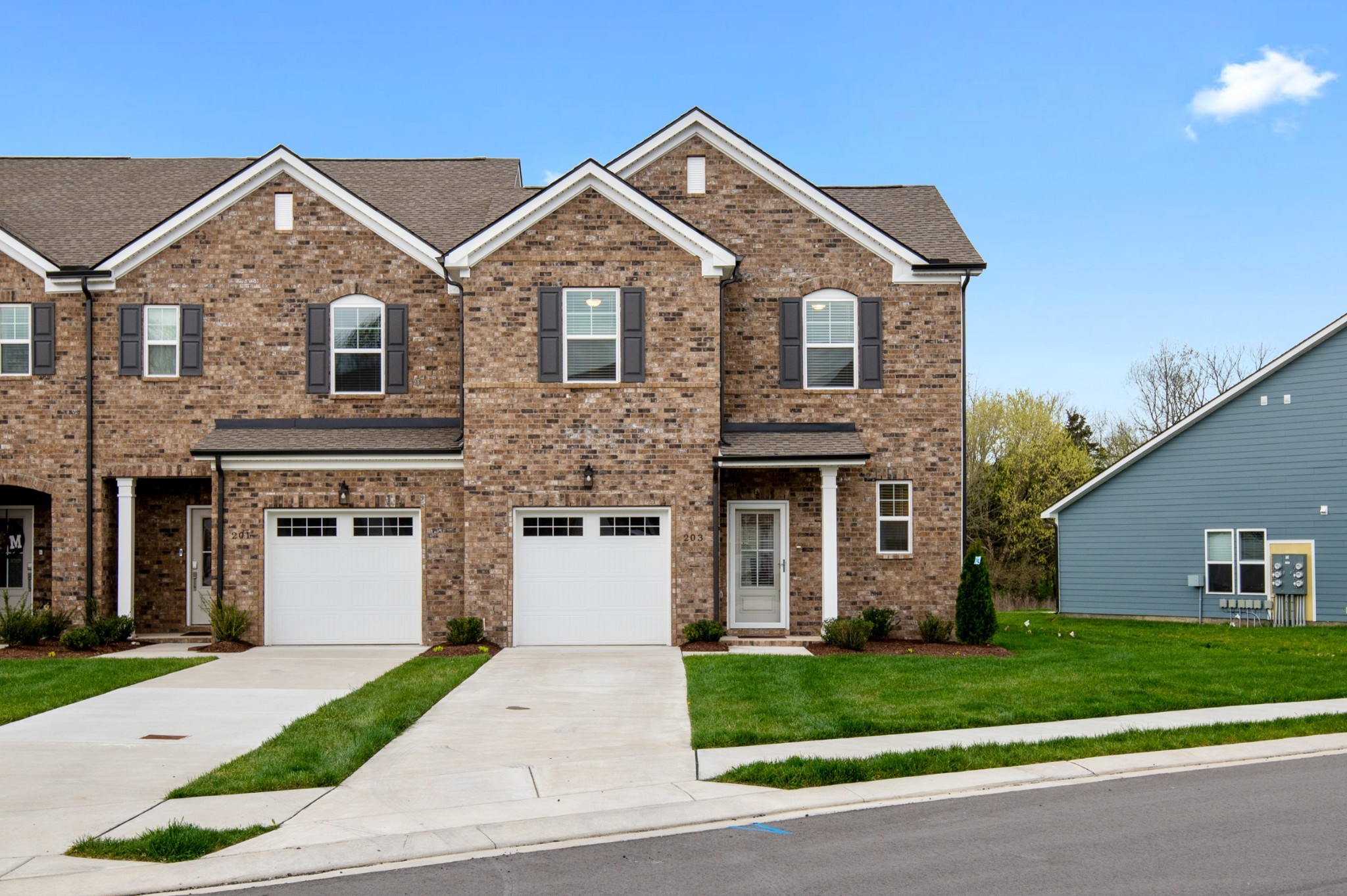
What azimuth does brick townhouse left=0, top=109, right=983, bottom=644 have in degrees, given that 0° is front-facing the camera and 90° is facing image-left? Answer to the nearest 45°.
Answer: approximately 0°

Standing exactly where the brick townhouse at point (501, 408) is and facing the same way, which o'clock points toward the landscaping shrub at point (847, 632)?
The landscaping shrub is roughly at 10 o'clock from the brick townhouse.

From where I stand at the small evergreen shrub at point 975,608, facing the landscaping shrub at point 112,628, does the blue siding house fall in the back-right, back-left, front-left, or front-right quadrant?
back-right

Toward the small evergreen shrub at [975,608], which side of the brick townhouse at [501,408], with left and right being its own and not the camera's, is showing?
left
